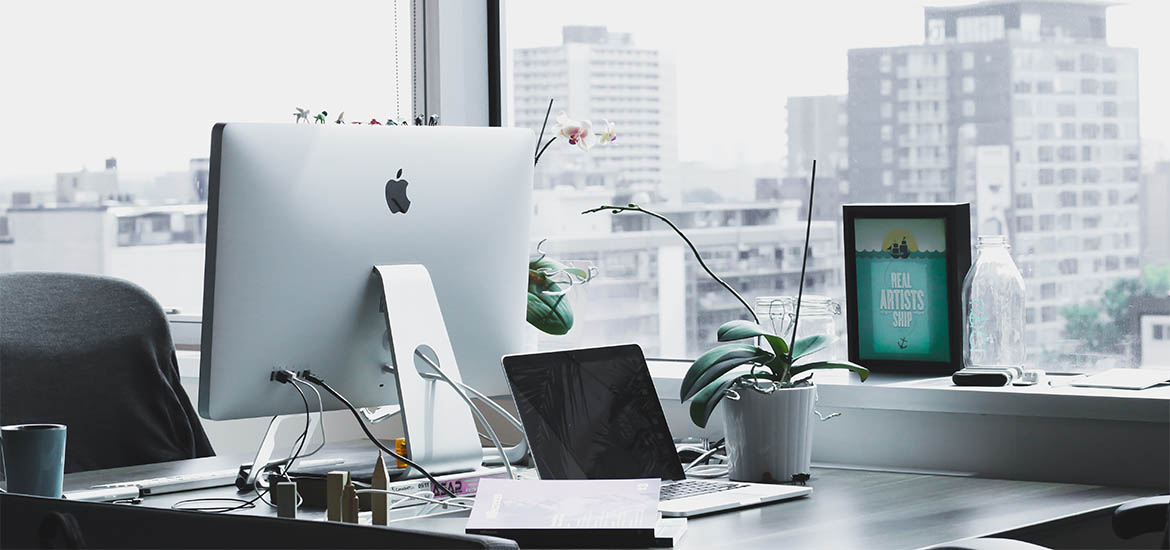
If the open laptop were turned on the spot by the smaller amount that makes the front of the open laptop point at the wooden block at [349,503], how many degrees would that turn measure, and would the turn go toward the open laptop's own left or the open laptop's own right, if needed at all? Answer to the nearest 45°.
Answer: approximately 90° to the open laptop's own right

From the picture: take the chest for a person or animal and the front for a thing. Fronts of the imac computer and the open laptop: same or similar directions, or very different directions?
very different directions

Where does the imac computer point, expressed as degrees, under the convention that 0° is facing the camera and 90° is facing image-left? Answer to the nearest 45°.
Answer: approximately 135°

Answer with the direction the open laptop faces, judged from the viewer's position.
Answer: facing the viewer and to the right of the viewer
